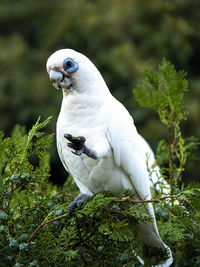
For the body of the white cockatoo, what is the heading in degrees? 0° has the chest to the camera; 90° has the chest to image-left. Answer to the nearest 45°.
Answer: approximately 45°
